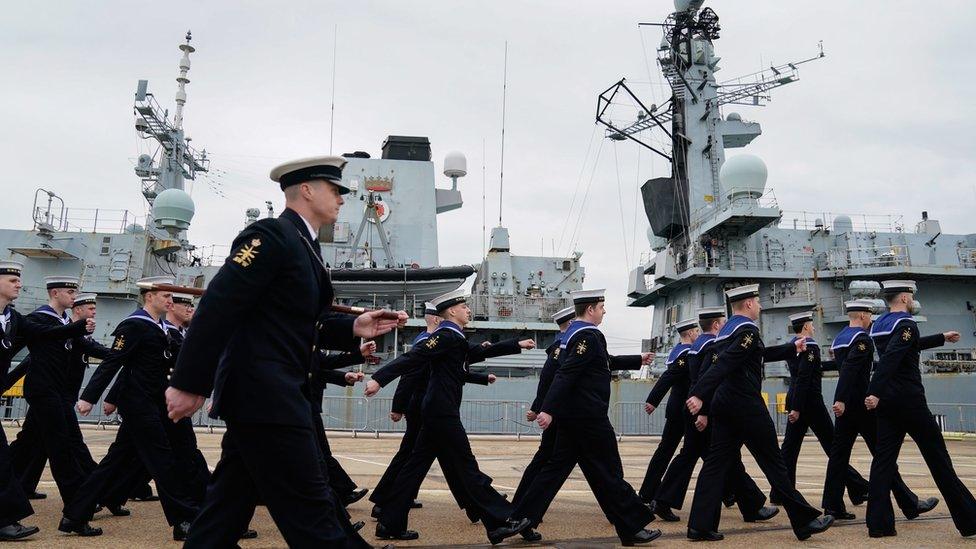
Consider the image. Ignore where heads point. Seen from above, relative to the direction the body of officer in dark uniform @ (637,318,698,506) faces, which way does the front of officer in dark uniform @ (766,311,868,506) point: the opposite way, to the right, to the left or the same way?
the same way

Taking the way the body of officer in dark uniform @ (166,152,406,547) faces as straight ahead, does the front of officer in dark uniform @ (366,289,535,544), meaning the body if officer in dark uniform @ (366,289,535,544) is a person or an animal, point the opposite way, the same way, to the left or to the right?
the same way
